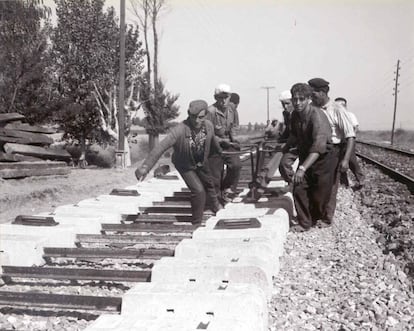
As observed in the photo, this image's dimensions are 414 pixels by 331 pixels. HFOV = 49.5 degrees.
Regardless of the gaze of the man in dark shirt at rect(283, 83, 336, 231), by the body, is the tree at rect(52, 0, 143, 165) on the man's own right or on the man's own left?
on the man's own right

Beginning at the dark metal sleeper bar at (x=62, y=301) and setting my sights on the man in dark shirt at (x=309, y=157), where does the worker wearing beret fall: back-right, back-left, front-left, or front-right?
front-left

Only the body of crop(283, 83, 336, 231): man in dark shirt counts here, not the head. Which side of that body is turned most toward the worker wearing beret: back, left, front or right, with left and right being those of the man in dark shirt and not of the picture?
front

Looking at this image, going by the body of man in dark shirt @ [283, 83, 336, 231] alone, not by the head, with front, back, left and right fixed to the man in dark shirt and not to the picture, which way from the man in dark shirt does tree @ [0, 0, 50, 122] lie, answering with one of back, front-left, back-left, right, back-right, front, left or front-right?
right

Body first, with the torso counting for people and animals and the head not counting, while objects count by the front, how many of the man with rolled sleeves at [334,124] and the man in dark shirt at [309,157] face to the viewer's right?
0

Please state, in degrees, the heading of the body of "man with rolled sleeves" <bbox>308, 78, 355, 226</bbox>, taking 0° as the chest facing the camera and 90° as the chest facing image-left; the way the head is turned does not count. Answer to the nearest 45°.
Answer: approximately 90°

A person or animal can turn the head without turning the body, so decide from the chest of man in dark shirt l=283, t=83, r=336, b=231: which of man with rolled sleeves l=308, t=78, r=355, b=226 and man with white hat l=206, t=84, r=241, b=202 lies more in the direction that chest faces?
the man with white hat

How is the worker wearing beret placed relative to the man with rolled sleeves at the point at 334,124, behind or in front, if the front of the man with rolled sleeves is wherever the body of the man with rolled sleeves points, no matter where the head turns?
in front
